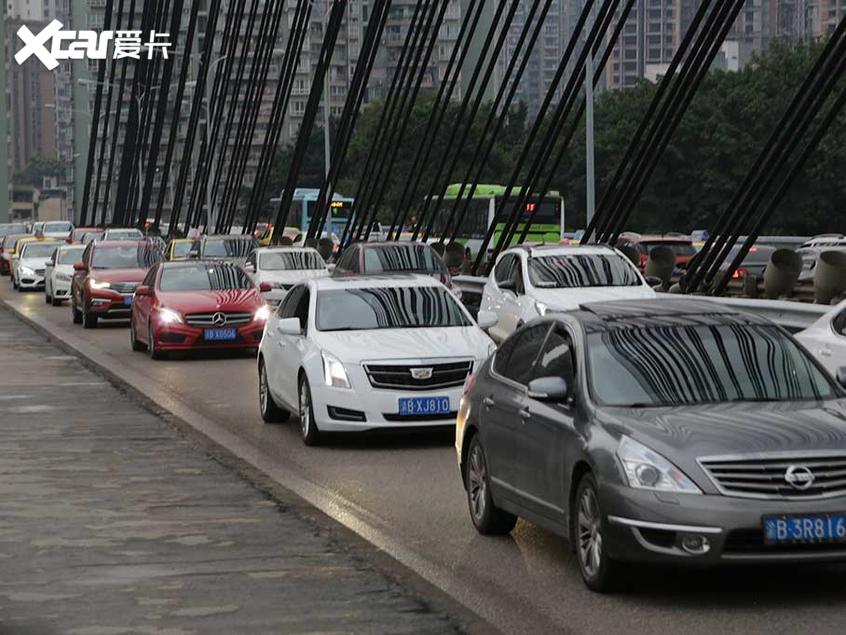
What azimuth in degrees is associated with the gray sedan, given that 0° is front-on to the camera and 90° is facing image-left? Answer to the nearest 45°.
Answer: approximately 315°

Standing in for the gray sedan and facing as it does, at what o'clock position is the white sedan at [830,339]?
The white sedan is roughly at 8 o'clock from the gray sedan.

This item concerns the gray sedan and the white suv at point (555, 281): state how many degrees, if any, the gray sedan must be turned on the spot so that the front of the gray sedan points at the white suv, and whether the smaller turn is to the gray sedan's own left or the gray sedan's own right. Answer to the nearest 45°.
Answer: approximately 135° to the gray sedan's own left

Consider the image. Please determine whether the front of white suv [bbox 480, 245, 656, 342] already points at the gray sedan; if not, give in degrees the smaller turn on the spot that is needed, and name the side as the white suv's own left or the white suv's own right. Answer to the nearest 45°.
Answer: approximately 45° to the white suv's own right

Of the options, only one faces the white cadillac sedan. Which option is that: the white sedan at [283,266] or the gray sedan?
the white sedan

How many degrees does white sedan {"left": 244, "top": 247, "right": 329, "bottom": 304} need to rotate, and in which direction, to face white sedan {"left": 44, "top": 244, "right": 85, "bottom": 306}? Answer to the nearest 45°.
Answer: approximately 135° to its right

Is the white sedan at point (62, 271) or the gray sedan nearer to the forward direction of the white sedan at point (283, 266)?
the gray sedan

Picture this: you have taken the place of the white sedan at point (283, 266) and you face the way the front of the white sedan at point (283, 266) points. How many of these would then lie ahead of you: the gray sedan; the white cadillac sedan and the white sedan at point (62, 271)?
2

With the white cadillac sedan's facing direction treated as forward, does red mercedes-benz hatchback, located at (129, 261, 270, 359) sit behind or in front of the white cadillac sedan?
behind
